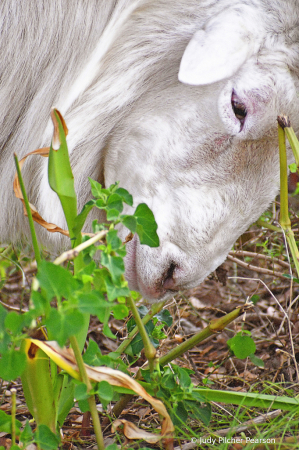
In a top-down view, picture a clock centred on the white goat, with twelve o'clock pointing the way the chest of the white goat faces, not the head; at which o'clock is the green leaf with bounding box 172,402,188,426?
The green leaf is roughly at 3 o'clock from the white goat.

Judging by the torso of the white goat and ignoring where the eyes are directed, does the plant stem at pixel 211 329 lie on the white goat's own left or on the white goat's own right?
on the white goat's own right

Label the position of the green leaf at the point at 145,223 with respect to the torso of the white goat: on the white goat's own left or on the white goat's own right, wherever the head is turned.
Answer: on the white goat's own right

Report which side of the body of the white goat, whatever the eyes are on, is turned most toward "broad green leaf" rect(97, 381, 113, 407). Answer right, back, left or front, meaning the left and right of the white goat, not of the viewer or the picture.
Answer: right

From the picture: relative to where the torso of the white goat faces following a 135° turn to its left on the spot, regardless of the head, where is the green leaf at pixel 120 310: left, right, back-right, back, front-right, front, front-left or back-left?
back-left

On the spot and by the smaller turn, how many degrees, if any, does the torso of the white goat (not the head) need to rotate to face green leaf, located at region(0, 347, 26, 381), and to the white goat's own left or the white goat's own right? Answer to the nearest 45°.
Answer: approximately 90° to the white goat's own right

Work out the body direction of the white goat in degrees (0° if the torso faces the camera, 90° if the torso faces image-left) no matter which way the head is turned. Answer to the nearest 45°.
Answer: approximately 270°

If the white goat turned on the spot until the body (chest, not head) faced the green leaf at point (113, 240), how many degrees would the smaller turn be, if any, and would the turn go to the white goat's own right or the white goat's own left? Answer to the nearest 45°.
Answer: approximately 90° to the white goat's own right

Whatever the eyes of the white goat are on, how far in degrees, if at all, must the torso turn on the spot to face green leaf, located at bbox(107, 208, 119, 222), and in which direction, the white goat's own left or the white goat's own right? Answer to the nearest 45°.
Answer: approximately 90° to the white goat's own right

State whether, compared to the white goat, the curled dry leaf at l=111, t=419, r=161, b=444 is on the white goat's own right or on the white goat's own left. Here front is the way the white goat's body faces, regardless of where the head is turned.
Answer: on the white goat's own right
